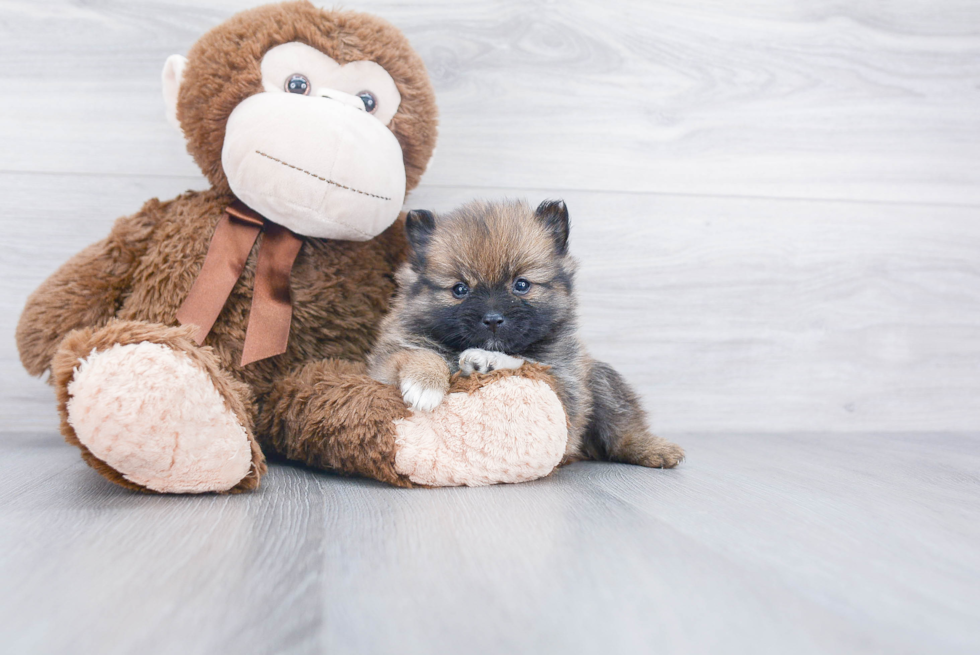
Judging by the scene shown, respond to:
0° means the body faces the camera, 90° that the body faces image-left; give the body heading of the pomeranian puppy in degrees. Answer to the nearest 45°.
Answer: approximately 45°
